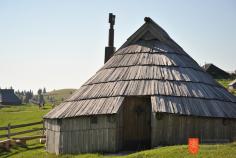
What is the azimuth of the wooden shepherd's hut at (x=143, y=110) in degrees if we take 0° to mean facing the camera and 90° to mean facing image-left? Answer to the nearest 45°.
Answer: approximately 0°
